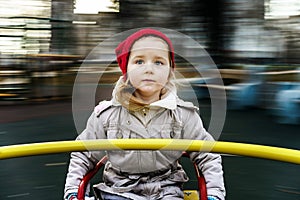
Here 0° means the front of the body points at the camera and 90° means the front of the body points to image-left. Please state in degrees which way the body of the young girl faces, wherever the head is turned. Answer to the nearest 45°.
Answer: approximately 0°
